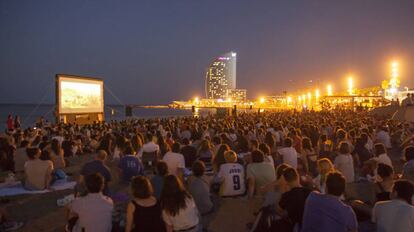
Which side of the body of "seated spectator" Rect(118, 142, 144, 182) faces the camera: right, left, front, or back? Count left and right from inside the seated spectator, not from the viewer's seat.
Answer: back

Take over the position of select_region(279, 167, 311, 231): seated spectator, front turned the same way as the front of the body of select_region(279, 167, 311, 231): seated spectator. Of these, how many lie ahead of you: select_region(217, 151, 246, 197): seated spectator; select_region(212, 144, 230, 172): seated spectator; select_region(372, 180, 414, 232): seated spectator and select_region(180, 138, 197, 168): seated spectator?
3

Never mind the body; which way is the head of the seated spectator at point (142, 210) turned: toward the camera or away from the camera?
away from the camera

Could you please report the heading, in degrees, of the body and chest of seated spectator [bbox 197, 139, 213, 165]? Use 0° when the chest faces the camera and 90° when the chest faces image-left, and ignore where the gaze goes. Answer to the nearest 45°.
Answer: approximately 180°

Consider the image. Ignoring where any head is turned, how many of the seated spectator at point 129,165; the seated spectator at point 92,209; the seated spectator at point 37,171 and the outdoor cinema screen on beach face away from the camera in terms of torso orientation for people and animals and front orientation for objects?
3

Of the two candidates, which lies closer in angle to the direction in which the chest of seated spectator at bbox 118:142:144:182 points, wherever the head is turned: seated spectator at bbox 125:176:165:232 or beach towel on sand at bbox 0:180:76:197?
the beach towel on sand

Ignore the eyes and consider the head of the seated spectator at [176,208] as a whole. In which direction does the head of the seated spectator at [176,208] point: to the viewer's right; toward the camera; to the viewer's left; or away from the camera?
away from the camera

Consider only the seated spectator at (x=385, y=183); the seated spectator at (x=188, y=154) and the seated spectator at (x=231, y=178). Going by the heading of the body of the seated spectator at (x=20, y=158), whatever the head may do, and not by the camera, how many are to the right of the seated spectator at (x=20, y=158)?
3

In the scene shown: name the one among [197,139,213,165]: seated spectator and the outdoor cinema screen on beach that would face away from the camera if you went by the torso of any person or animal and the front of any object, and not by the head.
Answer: the seated spectator

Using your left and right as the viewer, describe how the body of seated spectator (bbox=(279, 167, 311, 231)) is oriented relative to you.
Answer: facing away from the viewer and to the left of the viewer

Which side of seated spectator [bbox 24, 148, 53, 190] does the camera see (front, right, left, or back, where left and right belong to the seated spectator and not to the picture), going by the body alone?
back

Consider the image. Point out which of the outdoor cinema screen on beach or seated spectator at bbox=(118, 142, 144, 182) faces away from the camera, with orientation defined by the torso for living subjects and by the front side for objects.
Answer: the seated spectator
